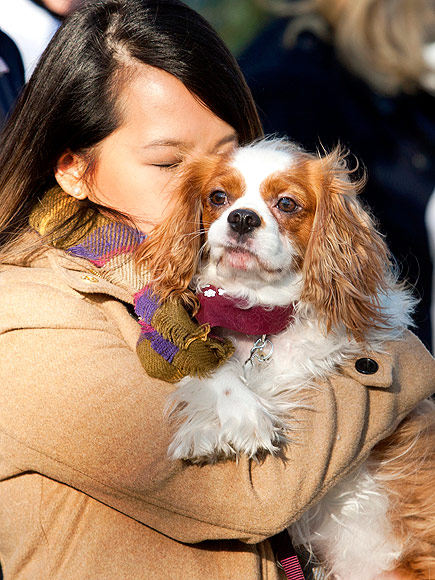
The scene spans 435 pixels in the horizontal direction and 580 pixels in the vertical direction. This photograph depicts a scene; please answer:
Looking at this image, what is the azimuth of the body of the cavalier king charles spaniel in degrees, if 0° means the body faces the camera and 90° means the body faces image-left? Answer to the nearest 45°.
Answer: approximately 45°

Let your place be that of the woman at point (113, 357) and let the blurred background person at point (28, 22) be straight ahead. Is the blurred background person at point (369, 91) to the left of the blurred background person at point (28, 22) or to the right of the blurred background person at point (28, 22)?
right

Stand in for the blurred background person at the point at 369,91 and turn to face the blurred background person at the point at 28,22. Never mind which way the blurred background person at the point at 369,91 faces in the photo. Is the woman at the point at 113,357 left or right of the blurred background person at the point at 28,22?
left

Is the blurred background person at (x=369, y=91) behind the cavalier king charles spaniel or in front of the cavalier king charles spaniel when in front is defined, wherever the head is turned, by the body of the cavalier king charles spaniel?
behind
